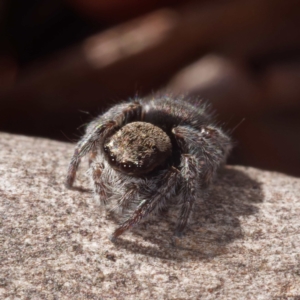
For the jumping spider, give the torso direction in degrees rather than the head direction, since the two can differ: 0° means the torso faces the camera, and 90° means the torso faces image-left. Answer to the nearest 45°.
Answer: approximately 45°
